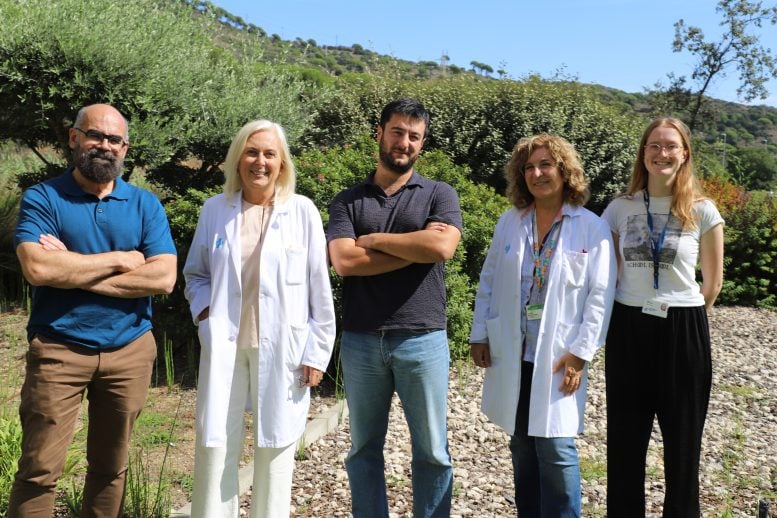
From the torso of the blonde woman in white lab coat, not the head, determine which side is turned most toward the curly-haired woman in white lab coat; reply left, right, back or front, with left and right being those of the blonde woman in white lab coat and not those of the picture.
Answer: left

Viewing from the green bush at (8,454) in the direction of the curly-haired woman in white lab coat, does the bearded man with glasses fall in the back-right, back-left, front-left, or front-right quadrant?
front-right

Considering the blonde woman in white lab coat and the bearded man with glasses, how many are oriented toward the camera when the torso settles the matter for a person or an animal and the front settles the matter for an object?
2

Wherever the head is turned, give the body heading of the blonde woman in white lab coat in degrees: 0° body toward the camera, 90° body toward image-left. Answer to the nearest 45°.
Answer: approximately 0°

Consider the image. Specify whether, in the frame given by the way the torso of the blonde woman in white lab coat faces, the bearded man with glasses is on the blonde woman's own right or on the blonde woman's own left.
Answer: on the blonde woman's own right

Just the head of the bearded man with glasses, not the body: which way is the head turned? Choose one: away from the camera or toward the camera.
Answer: toward the camera

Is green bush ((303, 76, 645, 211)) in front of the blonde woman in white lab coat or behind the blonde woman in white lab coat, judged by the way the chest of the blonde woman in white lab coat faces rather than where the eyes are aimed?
behind

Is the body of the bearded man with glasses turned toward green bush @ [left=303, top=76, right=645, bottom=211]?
no

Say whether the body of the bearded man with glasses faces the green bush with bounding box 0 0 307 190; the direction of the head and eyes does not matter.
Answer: no

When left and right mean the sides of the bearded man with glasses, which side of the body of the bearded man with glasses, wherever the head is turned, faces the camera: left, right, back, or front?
front

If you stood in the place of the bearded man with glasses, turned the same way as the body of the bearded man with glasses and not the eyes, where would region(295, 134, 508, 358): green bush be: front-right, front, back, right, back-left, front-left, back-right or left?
back-left

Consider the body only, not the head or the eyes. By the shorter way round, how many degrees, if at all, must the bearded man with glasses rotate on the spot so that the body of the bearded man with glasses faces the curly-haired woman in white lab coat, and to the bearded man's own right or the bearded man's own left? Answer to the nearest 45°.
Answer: approximately 90° to the bearded man's own left

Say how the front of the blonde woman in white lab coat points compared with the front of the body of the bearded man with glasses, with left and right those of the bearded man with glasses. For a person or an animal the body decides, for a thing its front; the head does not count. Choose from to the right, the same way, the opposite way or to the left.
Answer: the same way

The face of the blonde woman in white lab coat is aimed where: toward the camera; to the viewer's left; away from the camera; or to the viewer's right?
toward the camera

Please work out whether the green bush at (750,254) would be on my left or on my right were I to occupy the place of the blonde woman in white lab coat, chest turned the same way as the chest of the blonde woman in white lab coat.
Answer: on my left

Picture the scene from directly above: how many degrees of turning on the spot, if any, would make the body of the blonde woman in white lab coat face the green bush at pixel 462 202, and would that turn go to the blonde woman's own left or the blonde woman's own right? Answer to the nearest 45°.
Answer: approximately 135° to the blonde woman's own left

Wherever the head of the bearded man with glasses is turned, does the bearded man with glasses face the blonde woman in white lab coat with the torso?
no

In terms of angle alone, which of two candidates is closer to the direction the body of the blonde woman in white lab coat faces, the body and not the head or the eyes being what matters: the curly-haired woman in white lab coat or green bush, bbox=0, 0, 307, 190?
the curly-haired woman in white lab coat
